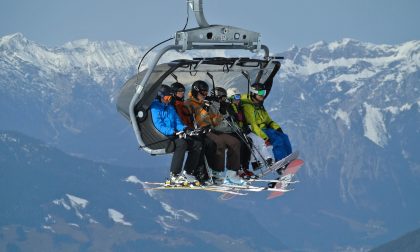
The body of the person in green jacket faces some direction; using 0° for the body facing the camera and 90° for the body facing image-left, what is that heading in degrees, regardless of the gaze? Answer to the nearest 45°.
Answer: approximately 315°

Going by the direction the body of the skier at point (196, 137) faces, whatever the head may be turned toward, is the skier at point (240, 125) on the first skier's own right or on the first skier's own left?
on the first skier's own left

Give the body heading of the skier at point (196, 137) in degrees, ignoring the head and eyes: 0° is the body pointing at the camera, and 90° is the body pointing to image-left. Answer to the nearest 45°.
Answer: approximately 315°

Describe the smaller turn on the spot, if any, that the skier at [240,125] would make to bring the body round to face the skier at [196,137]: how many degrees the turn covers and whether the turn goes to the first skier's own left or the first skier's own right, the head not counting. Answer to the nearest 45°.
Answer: approximately 90° to the first skier's own right

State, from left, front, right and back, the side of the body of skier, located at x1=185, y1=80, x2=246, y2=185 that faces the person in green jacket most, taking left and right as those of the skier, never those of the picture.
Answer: left

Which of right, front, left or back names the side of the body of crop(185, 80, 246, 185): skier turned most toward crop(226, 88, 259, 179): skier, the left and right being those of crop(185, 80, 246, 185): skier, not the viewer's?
left
